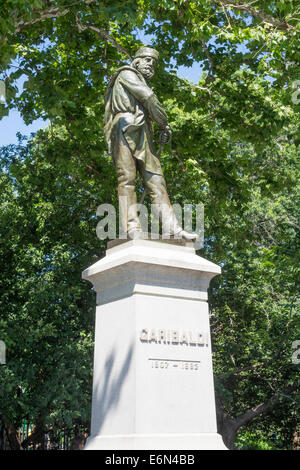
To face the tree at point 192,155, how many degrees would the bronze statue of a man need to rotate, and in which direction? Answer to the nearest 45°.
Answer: approximately 135° to its left

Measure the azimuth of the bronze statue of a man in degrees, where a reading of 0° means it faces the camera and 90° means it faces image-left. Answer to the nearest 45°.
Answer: approximately 315°
